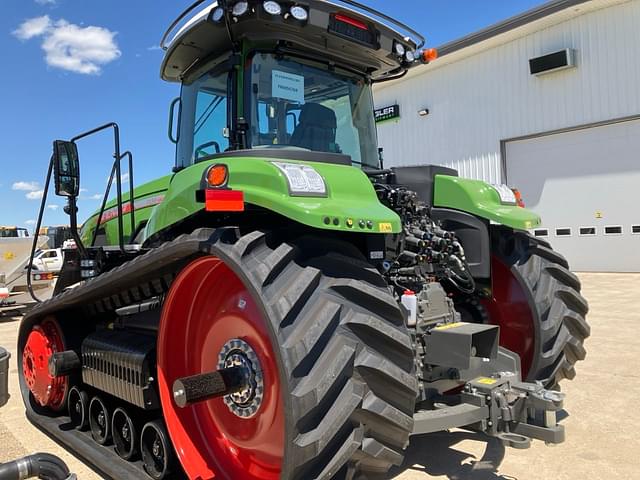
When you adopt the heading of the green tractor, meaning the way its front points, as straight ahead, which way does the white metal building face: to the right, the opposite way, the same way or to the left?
to the left

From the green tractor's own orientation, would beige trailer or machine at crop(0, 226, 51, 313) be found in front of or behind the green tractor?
in front

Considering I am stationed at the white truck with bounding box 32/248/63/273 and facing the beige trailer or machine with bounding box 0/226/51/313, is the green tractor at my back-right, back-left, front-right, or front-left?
front-left

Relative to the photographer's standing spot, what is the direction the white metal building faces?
facing the viewer and to the left of the viewer

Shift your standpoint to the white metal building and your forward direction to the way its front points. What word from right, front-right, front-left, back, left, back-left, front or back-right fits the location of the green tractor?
front-left

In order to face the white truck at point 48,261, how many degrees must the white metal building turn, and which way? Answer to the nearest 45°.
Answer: approximately 45° to its right

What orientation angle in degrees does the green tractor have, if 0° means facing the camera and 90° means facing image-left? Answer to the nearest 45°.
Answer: approximately 135°

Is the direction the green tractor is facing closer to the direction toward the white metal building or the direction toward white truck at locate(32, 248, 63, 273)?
the white truck

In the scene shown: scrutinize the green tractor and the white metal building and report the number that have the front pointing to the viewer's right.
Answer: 0

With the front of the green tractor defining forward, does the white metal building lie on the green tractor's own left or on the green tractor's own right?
on the green tractor's own right

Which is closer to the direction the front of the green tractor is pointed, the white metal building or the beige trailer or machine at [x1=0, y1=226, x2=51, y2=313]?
the beige trailer or machine

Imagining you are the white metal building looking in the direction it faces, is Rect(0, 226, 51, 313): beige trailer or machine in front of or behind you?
in front
